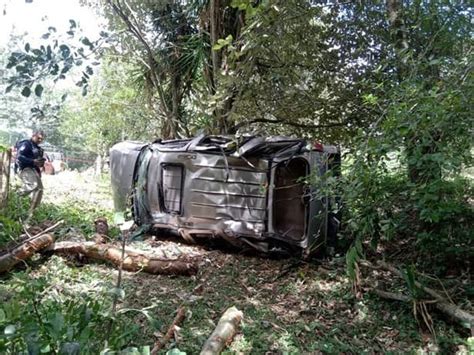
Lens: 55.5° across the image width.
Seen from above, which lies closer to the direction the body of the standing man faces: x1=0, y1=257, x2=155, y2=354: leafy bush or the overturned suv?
the overturned suv

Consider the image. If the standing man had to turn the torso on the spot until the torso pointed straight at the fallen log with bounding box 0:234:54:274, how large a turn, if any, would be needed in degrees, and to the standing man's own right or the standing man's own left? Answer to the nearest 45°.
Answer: approximately 45° to the standing man's own right

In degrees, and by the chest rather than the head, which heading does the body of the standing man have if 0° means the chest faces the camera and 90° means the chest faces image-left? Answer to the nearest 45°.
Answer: approximately 315°

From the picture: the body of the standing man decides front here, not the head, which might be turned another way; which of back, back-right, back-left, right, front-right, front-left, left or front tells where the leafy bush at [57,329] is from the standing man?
front-right

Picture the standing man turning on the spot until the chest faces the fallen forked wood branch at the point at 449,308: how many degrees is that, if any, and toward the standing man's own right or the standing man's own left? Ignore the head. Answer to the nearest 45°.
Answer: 0° — they already face it

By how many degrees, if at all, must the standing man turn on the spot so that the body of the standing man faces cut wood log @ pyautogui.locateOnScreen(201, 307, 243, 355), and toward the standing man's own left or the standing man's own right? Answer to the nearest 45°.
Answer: approximately 45° to the standing man's own right

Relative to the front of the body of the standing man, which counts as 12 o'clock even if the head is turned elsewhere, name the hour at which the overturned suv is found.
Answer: The overturned suv is roughly at 12 o'clock from the standing man.
